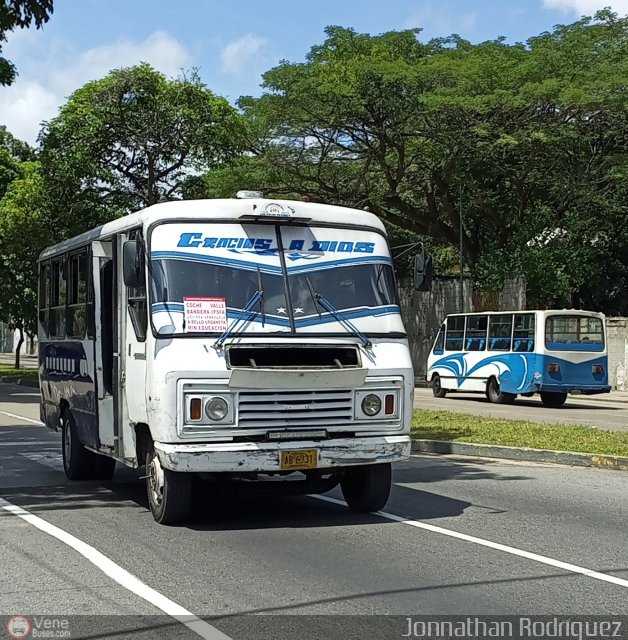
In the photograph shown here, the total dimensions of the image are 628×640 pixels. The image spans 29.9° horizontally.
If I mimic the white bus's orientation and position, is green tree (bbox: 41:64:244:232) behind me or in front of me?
behind

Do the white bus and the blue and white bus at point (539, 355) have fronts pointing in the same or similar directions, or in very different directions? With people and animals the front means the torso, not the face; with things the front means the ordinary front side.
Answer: very different directions

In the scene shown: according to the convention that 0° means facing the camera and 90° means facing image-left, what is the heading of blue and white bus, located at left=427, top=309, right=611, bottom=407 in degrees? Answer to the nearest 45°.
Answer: approximately 135°

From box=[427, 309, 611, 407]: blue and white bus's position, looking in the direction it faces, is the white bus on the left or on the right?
on its left

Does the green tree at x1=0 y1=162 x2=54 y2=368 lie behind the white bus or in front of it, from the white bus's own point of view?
behind

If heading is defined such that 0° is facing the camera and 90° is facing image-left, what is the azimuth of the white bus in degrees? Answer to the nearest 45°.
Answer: approximately 315°
